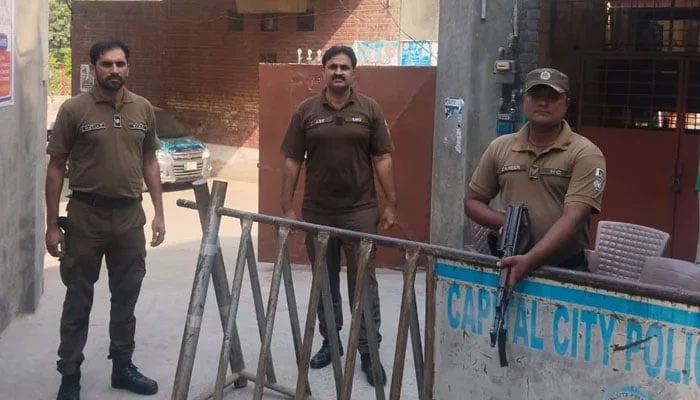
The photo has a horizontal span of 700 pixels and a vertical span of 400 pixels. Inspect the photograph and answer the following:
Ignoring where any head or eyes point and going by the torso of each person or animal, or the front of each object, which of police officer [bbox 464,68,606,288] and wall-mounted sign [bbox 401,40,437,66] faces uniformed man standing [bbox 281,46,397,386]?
the wall-mounted sign

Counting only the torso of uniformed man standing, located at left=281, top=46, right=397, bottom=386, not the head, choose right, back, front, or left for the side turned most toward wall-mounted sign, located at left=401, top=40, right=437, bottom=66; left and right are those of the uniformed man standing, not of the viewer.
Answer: back

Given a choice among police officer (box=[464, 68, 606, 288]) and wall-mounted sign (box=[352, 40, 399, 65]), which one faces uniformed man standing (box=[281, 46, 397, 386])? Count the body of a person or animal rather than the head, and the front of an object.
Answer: the wall-mounted sign

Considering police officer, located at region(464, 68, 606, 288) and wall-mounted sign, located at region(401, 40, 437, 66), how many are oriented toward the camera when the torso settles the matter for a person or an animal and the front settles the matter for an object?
2

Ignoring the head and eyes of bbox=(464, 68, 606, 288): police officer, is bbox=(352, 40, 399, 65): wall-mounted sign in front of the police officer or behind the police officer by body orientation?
behind

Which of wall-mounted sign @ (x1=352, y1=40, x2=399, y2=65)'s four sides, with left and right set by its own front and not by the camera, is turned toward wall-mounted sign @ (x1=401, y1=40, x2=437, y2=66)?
left

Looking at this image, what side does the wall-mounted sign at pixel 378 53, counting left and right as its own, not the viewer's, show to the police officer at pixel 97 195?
front

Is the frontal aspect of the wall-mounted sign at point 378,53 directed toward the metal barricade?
yes

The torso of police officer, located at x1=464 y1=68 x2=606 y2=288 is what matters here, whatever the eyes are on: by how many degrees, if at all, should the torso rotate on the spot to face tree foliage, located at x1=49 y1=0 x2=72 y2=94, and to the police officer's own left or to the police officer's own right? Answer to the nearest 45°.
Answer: approximately 135° to the police officer's own right
